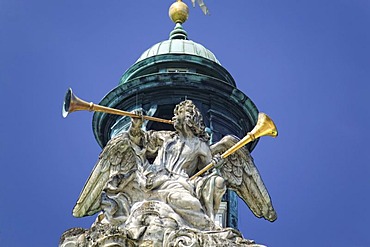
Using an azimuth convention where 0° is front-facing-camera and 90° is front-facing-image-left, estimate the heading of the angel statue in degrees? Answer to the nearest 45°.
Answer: approximately 0°
